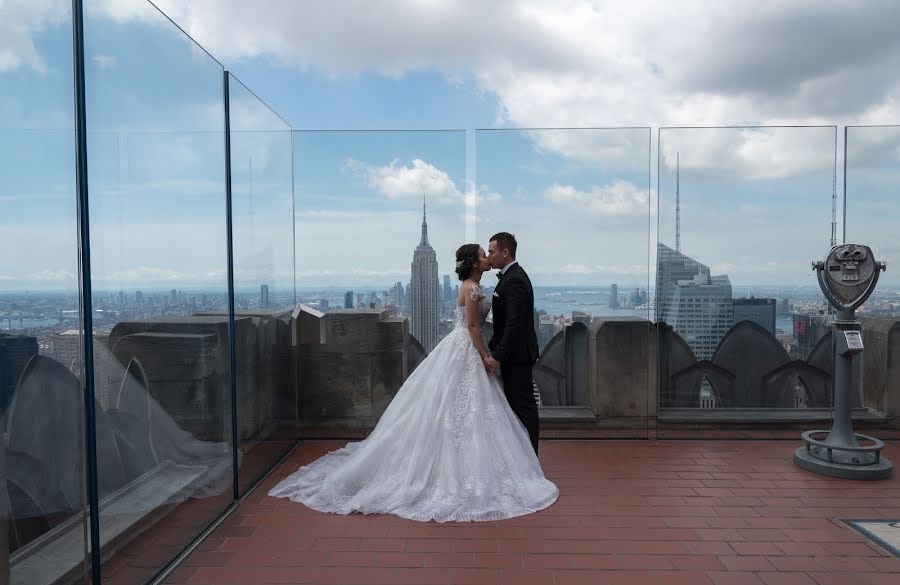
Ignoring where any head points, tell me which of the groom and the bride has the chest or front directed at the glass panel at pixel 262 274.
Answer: the groom

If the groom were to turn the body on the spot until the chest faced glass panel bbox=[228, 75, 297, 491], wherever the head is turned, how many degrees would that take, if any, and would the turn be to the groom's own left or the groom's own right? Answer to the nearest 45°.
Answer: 0° — they already face it

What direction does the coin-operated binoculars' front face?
toward the camera

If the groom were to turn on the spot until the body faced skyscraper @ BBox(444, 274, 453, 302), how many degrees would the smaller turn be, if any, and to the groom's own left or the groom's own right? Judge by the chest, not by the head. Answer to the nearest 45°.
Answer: approximately 45° to the groom's own right

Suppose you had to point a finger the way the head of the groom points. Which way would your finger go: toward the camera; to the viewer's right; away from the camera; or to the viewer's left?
to the viewer's left

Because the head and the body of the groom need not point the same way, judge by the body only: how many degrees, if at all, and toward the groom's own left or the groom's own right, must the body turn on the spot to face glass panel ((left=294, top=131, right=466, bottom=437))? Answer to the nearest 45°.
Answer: approximately 45° to the groom's own right

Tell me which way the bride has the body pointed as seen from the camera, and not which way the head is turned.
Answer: to the viewer's right

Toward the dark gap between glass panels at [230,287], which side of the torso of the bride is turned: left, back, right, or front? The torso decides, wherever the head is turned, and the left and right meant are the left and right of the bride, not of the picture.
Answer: back

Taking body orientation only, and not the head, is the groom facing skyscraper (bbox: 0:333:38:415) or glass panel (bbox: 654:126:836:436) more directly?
the skyscraper

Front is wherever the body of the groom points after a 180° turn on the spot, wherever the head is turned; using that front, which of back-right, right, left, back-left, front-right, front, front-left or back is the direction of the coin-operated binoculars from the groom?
front

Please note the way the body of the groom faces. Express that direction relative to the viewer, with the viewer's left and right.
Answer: facing to the left of the viewer

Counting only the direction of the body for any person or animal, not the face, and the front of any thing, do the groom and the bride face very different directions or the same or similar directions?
very different directions
